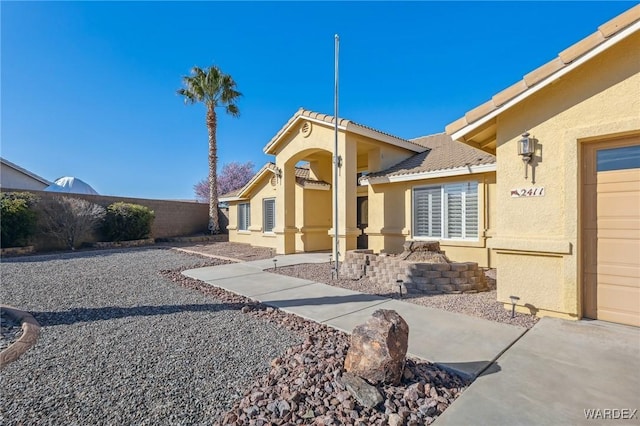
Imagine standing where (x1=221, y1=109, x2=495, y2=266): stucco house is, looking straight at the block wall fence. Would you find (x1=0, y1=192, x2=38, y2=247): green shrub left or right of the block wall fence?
left

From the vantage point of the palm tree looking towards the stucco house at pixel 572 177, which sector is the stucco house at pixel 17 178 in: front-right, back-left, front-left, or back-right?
back-right

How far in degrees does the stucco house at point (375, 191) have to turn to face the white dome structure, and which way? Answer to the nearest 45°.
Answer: approximately 90° to its right

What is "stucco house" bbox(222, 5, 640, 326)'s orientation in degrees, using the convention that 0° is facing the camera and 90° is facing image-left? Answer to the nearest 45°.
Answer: approximately 45°

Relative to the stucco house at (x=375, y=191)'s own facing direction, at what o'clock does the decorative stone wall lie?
The decorative stone wall is roughly at 10 o'clock from the stucco house.

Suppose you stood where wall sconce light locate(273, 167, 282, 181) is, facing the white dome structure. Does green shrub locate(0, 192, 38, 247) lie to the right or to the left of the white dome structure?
left
